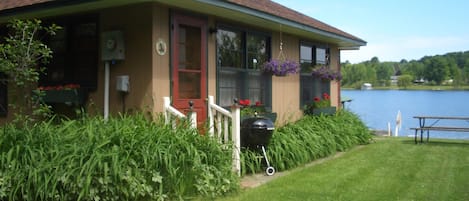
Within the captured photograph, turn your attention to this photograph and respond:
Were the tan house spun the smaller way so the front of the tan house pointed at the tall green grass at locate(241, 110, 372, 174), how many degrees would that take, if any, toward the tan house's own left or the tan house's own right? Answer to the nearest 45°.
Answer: approximately 45° to the tan house's own left

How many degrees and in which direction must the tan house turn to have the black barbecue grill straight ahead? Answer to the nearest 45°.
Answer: approximately 45° to its left

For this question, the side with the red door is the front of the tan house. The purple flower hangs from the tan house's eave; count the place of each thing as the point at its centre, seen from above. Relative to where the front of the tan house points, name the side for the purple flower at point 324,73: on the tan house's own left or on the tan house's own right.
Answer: on the tan house's own left

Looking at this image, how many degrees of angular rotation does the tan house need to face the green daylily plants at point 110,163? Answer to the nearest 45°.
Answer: approximately 45° to its right

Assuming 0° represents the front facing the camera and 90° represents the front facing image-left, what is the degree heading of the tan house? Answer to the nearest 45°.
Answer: approximately 315°
